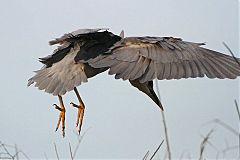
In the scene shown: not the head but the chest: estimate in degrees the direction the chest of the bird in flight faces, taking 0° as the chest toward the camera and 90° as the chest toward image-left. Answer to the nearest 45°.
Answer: approximately 225°
